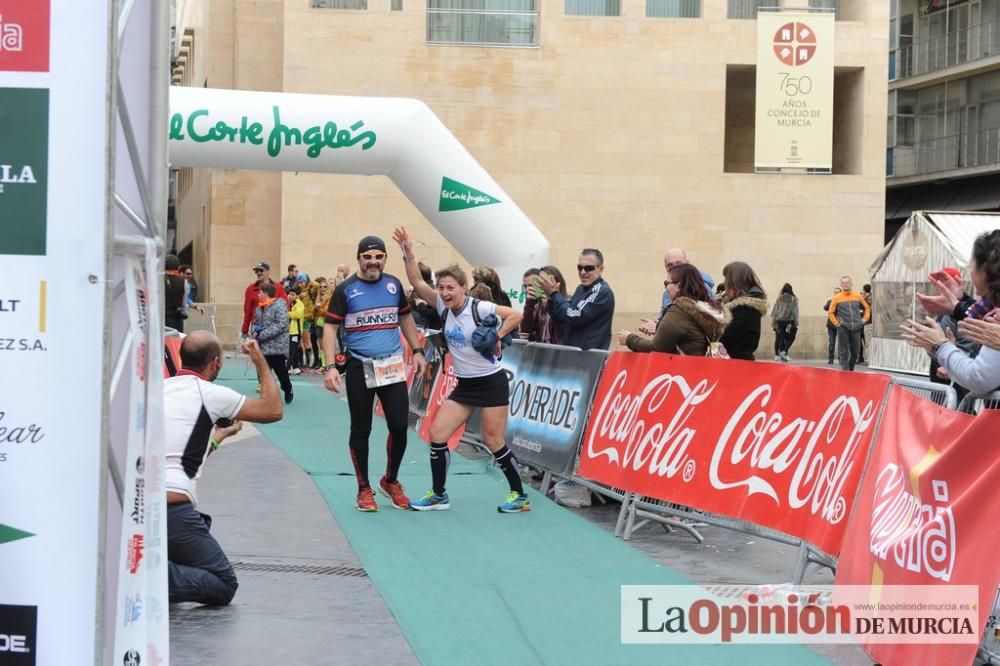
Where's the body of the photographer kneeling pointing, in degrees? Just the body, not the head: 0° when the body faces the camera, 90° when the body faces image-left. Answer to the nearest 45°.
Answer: approximately 225°

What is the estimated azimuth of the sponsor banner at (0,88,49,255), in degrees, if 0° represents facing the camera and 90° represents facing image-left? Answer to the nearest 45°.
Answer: approximately 0°

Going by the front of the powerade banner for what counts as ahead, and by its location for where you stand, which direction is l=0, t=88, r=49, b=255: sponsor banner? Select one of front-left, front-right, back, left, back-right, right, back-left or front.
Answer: front-left

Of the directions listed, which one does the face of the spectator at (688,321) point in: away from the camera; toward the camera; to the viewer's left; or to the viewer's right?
to the viewer's left

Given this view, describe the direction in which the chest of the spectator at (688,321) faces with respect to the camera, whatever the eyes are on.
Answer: to the viewer's left

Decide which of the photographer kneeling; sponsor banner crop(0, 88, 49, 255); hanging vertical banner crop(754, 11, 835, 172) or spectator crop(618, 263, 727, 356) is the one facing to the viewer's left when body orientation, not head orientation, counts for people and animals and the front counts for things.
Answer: the spectator

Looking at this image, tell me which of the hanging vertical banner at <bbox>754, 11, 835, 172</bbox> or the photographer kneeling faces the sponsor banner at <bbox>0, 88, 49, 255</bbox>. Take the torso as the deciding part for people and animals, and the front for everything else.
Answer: the hanging vertical banner

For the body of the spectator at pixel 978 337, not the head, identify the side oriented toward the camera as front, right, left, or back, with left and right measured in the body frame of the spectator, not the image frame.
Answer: left

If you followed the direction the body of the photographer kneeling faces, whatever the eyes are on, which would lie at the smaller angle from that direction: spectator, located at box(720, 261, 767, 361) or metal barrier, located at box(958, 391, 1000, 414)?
the spectator

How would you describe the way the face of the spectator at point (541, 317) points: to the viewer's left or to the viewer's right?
to the viewer's left
